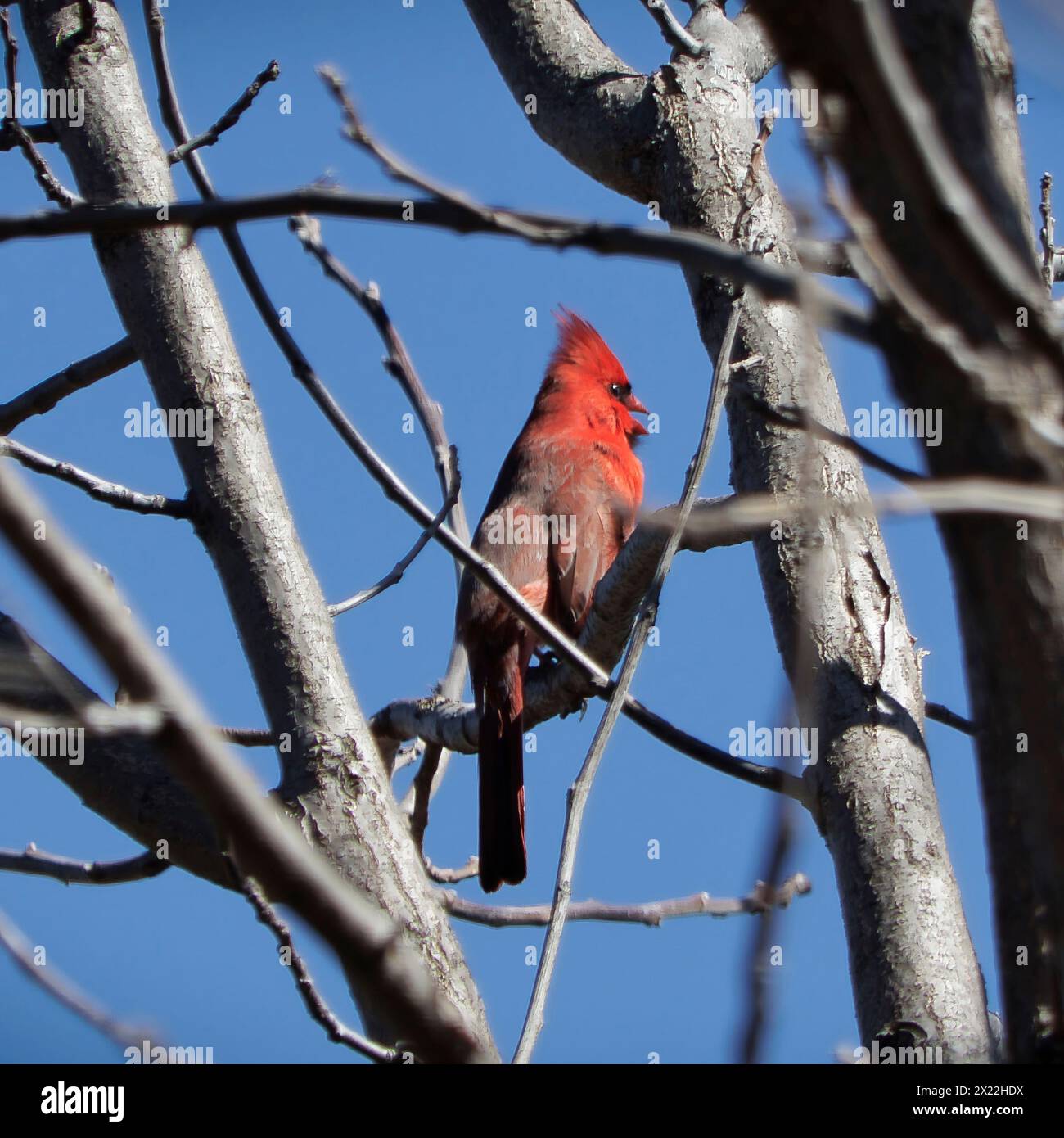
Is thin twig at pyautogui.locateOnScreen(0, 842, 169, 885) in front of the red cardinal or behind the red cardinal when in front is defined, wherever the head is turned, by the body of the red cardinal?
behind

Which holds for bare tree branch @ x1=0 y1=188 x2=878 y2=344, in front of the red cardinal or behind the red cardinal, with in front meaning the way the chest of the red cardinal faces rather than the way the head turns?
behind

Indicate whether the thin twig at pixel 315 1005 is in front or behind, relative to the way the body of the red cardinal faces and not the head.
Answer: behind

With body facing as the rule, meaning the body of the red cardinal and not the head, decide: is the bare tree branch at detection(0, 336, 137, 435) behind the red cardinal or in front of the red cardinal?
behind

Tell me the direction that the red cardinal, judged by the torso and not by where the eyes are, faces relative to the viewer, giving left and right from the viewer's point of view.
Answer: facing away from the viewer and to the right of the viewer

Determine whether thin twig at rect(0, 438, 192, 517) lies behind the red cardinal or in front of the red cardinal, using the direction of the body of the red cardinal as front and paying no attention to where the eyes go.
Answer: behind

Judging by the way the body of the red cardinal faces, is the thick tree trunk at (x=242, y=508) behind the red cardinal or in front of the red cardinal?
behind
